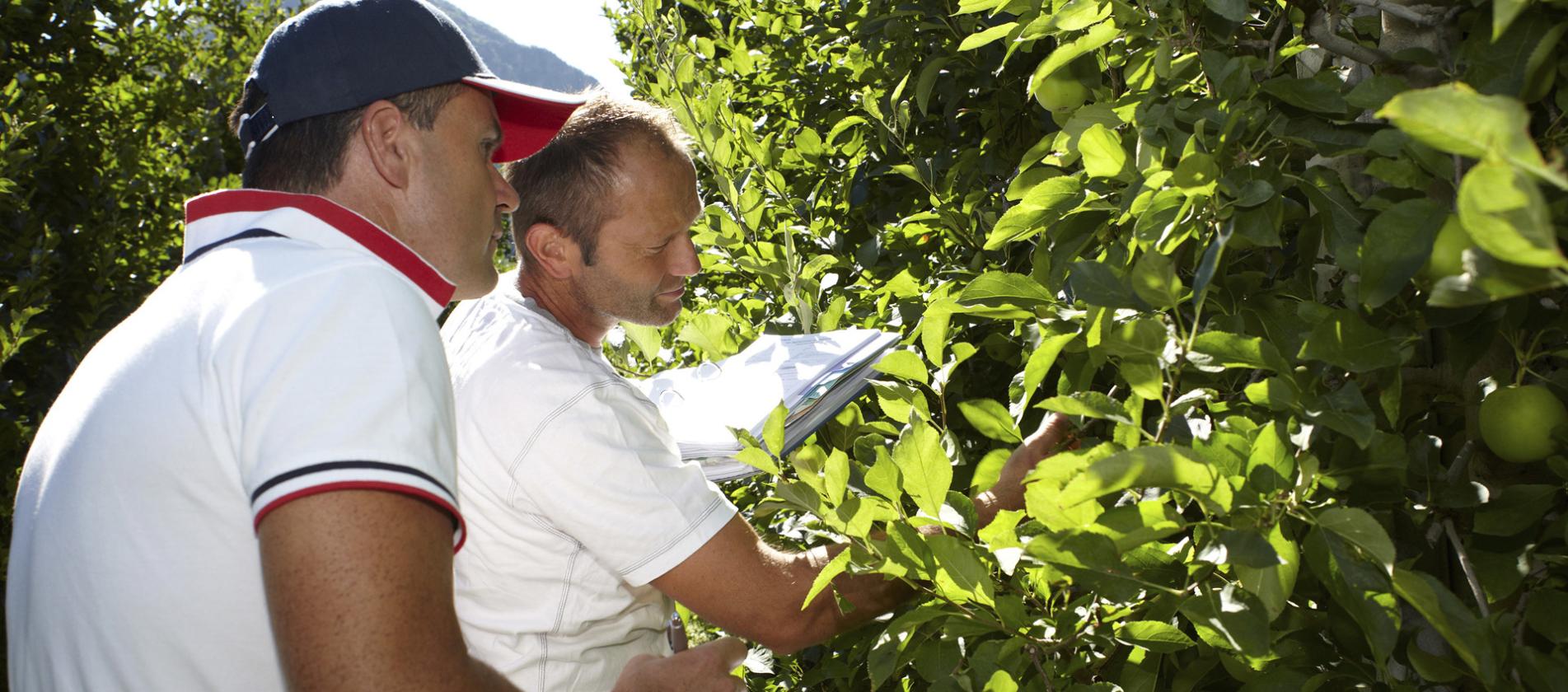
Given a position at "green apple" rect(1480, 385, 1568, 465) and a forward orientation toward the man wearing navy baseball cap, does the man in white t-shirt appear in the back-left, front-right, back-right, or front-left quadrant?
front-right

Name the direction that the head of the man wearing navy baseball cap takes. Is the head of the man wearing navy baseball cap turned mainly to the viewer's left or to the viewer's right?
to the viewer's right

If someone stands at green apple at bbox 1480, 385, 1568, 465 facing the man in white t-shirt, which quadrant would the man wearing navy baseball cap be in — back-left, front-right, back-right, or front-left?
front-left

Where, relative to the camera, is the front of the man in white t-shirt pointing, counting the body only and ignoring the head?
to the viewer's right

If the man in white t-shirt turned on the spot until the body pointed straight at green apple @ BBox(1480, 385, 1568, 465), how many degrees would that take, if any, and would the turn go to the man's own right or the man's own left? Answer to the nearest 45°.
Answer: approximately 45° to the man's own right
